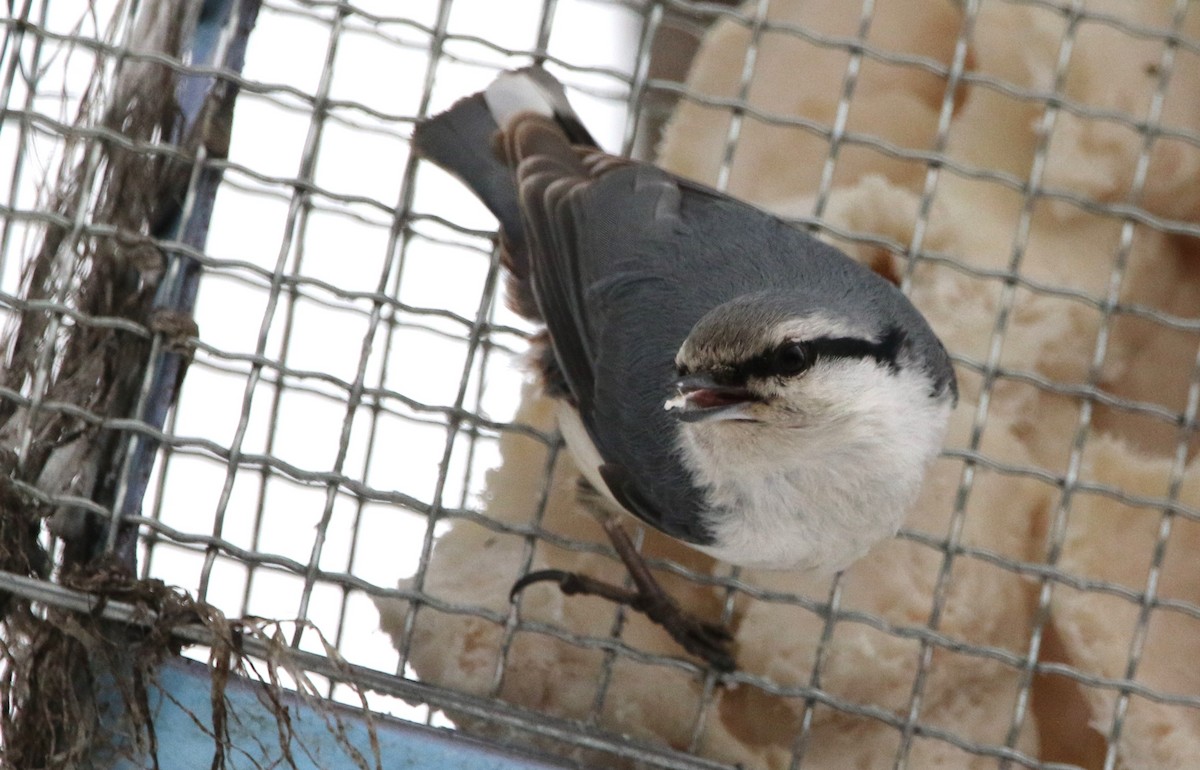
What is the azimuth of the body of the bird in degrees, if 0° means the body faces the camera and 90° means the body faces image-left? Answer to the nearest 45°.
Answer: approximately 315°
